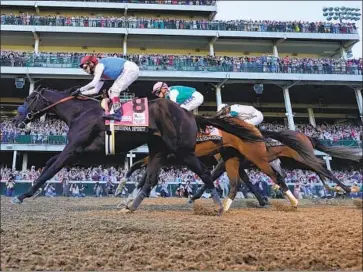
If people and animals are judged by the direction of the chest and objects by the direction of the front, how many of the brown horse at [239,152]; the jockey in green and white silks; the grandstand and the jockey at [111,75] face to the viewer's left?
3

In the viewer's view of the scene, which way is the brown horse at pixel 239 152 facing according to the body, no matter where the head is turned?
to the viewer's left

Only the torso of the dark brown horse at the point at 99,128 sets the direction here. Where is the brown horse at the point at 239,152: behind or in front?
behind

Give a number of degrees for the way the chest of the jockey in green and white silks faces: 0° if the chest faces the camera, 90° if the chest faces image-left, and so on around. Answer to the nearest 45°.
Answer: approximately 90°

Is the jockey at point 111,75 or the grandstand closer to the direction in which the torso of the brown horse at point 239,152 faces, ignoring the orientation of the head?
the jockey

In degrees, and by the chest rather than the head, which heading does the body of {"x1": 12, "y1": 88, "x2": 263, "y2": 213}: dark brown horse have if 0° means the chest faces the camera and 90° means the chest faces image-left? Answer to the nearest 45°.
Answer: approximately 90°

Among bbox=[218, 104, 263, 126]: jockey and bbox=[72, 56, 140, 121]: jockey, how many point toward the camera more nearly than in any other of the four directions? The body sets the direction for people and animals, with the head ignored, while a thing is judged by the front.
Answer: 0

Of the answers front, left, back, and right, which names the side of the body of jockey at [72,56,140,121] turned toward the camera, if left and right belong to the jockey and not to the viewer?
left

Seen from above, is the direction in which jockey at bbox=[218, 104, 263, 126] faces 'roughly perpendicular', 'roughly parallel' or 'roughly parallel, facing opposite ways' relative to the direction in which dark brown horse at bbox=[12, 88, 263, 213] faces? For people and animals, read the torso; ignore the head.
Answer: roughly parallel

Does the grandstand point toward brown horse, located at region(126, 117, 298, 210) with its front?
yes
